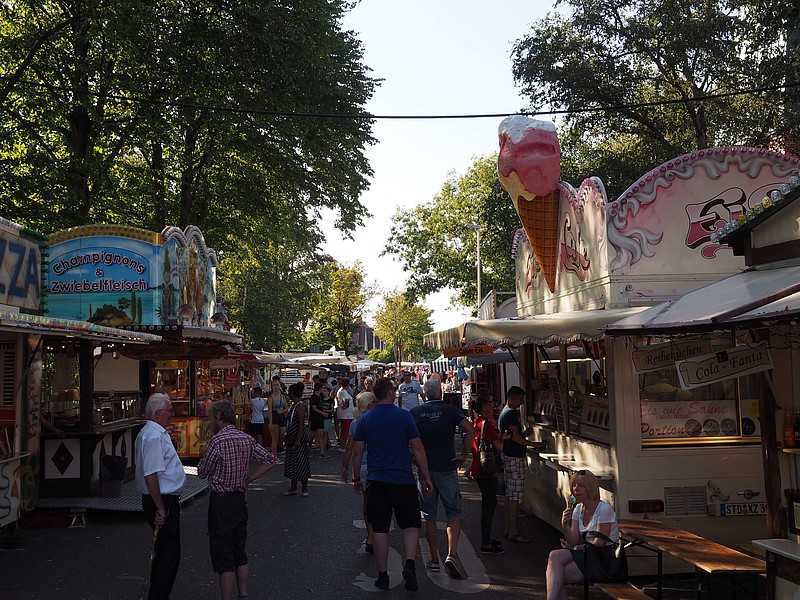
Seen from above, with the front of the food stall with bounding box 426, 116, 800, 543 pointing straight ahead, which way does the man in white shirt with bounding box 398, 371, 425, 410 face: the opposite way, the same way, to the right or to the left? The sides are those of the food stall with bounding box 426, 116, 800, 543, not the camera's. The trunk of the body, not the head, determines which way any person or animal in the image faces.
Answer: to the left

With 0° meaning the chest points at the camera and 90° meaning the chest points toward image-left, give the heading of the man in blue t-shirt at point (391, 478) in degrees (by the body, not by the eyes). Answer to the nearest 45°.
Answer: approximately 180°

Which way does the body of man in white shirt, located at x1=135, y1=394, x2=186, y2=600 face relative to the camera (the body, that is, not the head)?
to the viewer's right

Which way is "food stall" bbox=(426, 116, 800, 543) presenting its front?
to the viewer's left

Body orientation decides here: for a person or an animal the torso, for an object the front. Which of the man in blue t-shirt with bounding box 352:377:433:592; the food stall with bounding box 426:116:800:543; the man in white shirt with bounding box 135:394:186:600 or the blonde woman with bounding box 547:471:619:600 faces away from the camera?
the man in blue t-shirt

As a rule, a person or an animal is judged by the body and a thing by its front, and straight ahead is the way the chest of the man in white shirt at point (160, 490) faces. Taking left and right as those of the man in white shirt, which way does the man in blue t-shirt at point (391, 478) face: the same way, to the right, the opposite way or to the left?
to the left

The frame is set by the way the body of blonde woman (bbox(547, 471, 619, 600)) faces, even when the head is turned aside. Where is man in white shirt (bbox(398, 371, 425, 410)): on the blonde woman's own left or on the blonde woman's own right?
on the blonde woman's own right

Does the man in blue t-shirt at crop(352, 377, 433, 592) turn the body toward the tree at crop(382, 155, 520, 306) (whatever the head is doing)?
yes

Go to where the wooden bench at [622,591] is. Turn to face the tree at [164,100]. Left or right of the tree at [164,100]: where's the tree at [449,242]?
right

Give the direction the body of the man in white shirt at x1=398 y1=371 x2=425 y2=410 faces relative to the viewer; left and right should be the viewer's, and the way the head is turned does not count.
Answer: facing the viewer

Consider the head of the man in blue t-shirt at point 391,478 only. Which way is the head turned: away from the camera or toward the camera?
away from the camera

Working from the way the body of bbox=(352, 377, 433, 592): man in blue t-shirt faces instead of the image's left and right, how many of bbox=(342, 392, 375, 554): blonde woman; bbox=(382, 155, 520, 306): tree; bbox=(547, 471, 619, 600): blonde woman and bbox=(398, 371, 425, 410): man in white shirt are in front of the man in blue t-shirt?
3

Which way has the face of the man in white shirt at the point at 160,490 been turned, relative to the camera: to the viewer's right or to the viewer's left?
to the viewer's right

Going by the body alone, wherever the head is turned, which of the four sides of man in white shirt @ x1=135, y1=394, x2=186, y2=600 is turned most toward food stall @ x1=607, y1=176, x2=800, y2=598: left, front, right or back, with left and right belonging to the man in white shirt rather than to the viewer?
front

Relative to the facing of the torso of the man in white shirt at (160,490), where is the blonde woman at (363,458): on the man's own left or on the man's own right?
on the man's own left
